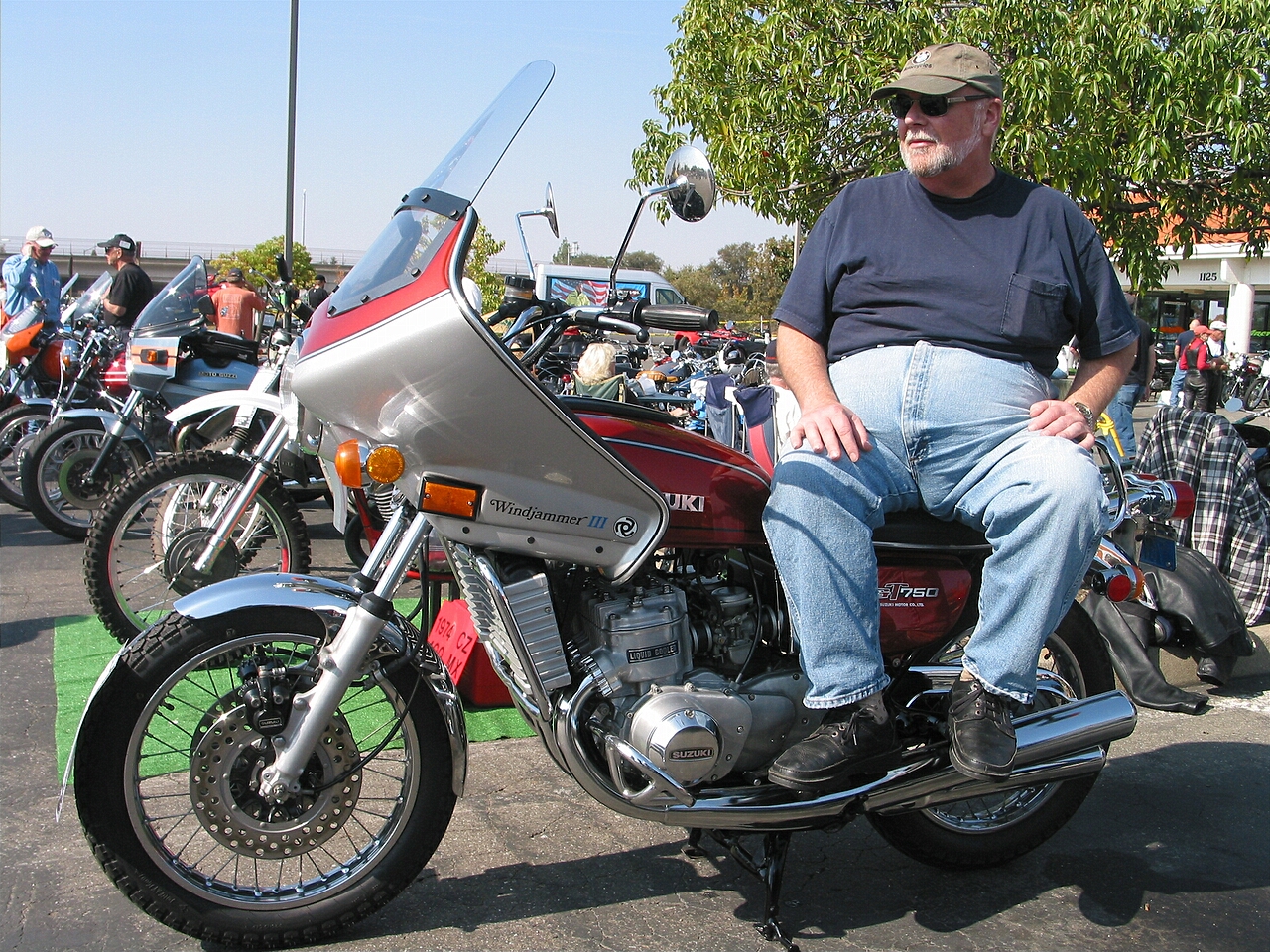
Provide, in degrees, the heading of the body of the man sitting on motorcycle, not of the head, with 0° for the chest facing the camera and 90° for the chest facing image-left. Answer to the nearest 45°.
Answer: approximately 0°

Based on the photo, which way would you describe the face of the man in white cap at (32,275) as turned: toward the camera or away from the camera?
toward the camera

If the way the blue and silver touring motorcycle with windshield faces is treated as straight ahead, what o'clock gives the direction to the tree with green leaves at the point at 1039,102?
The tree with green leaves is roughly at 6 o'clock from the blue and silver touring motorcycle with windshield.

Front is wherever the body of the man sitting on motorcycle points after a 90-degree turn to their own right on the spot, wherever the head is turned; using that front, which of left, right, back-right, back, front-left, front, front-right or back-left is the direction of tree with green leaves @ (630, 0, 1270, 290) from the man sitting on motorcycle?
right

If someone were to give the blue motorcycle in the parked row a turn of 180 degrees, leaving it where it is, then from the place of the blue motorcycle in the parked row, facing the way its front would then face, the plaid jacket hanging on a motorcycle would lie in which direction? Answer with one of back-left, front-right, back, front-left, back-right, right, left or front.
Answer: front-right

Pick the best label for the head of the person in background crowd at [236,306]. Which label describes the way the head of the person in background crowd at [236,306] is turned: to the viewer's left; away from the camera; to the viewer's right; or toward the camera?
away from the camera

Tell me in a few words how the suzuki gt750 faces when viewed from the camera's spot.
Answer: facing to the left of the viewer

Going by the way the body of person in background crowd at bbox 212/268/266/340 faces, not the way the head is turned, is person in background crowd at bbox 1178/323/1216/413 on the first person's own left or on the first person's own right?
on the first person's own right
